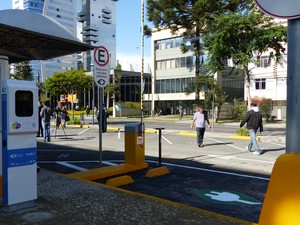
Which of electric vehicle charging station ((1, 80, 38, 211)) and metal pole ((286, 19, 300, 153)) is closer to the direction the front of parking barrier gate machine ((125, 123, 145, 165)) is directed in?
the metal pole

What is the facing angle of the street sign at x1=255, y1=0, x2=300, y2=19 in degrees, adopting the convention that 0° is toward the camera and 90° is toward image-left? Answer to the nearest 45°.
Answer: approximately 0°

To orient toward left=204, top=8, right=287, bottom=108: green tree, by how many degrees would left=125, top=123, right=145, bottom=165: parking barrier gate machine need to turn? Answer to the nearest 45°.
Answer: approximately 90° to its left

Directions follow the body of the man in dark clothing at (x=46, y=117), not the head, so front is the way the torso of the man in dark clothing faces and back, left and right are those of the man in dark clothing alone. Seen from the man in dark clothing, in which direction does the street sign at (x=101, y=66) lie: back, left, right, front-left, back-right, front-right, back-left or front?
back

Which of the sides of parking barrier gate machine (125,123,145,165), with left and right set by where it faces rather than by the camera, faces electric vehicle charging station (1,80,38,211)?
right

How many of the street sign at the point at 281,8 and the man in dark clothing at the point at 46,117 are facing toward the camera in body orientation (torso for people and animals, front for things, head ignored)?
1

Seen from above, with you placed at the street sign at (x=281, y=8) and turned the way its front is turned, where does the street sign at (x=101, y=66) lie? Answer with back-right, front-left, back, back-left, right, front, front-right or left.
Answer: back-right
